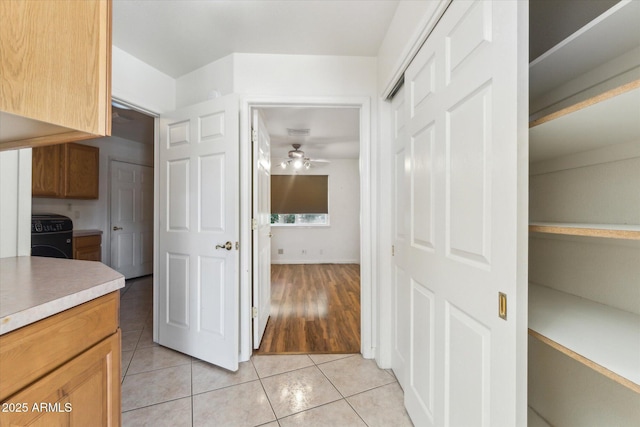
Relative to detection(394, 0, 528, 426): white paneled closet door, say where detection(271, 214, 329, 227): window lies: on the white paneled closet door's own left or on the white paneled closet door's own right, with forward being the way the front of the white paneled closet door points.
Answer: on the white paneled closet door's own right

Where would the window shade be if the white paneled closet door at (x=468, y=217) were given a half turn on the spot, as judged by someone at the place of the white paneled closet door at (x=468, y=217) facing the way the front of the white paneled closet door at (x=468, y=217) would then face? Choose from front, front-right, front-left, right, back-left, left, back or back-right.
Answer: left

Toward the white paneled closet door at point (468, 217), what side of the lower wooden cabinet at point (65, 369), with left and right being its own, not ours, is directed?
front

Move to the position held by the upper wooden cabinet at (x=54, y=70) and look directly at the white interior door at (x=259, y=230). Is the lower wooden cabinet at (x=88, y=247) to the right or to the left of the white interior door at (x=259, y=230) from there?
left

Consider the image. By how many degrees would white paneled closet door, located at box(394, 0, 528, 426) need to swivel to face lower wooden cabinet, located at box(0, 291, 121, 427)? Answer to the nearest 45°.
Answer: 0° — it already faces it

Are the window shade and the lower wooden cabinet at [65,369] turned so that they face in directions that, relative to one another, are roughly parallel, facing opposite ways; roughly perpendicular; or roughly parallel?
roughly perpendicular

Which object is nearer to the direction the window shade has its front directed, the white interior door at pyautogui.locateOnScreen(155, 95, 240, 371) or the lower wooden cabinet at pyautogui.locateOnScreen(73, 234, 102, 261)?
the white interior door

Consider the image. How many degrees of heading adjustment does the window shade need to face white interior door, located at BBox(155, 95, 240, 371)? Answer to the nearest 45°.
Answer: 0° — it already faces it

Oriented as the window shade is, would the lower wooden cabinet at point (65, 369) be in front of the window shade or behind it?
in front

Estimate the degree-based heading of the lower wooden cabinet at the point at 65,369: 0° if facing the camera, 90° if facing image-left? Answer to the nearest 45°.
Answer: approximately 315°

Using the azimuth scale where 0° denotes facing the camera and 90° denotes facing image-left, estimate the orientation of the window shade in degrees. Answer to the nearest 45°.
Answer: approximately 0°

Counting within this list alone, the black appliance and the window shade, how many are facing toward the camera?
2
